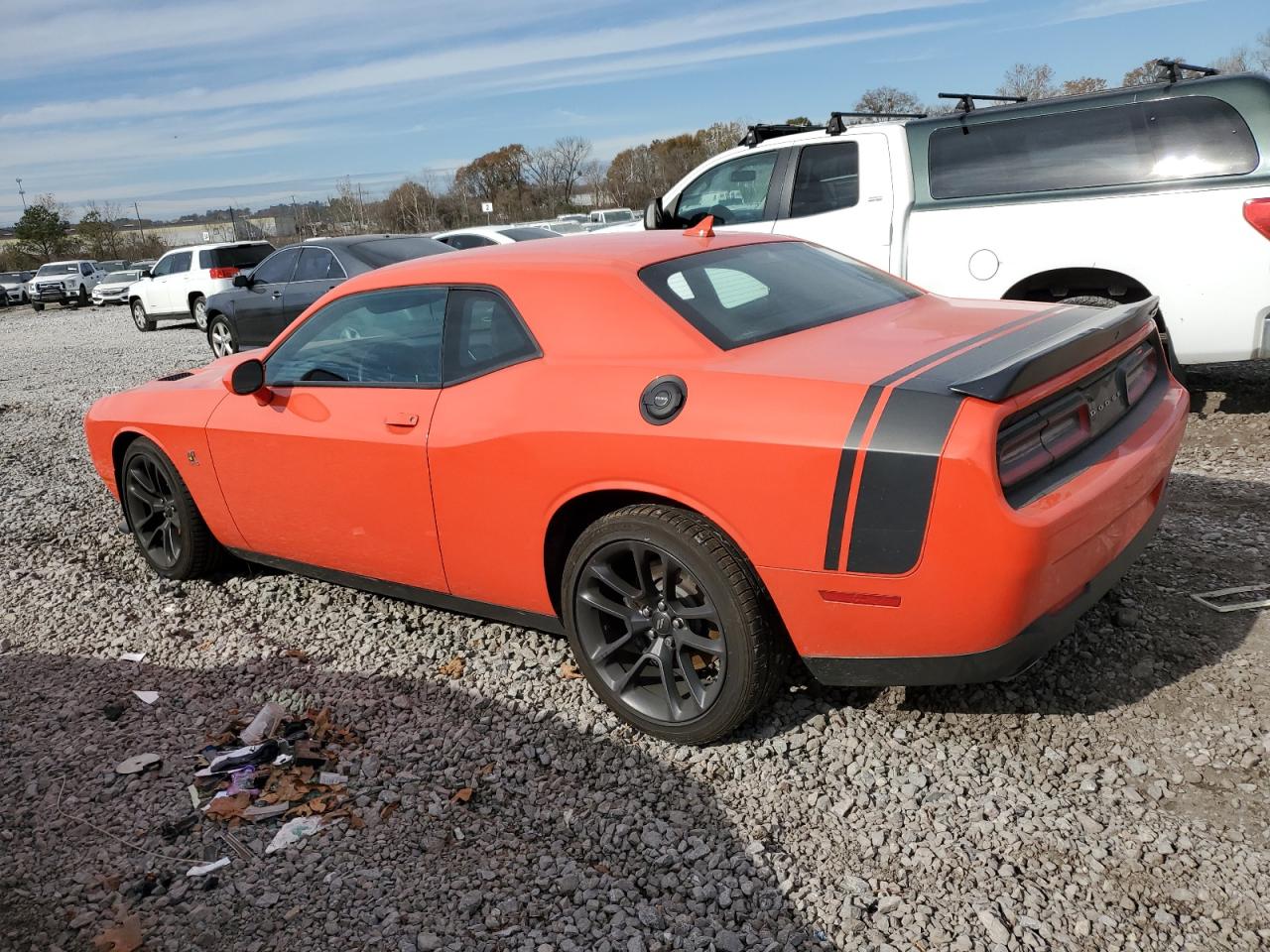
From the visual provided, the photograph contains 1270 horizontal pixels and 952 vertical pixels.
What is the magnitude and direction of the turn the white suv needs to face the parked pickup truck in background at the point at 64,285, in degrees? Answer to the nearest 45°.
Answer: approximately 45° to its right

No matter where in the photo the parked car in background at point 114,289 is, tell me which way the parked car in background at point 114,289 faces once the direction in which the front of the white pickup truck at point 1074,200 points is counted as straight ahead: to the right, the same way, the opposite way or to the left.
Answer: to the left

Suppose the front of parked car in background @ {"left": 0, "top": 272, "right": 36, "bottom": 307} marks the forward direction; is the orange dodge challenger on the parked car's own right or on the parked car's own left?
on the parked car's own left

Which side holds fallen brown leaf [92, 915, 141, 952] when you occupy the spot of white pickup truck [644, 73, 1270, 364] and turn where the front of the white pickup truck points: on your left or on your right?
on your left

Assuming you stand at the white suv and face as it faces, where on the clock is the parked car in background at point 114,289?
The parked car in background is roughly at 1 o'clock from the white suv.

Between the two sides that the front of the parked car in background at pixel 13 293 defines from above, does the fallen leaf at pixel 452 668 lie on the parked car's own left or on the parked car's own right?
on the parked car's own left

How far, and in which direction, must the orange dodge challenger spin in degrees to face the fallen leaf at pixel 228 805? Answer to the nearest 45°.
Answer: approximately 45° to its left

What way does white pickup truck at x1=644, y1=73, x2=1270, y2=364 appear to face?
to the viewer's left

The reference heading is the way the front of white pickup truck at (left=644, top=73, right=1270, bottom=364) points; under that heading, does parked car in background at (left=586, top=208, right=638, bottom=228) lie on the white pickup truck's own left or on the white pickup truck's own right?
on the white pickup truck's own right
